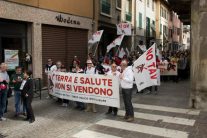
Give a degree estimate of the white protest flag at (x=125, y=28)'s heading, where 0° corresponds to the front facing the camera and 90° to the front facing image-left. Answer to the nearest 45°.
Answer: approximately 0°

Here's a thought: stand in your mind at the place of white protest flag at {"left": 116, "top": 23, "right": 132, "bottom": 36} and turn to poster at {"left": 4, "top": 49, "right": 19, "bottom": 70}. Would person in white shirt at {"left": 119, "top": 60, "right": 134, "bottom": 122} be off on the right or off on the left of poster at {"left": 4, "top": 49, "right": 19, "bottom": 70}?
left

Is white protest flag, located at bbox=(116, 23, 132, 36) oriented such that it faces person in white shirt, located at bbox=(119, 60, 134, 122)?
yes

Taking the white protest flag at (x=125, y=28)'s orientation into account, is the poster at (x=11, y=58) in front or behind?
in front

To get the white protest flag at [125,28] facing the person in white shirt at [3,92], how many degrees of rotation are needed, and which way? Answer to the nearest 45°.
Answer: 0° — it already faces them

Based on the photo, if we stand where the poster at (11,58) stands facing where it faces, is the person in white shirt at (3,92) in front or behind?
in front
